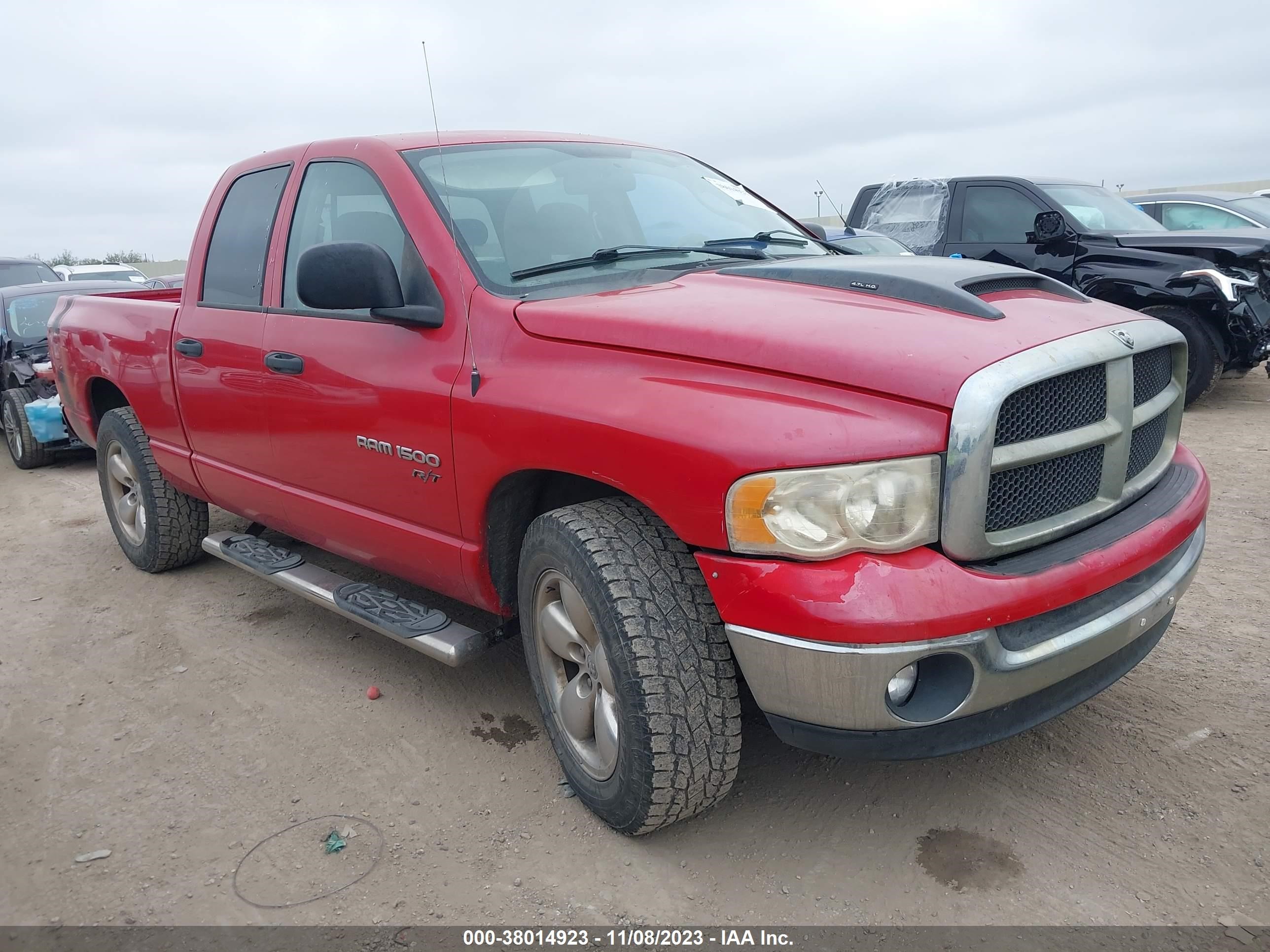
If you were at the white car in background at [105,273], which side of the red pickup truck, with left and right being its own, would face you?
back

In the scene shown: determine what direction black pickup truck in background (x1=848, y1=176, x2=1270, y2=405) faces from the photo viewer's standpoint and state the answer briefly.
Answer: facing the viewer and to the right of the viewer

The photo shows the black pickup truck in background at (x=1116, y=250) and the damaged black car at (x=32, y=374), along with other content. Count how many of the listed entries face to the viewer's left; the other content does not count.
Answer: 0

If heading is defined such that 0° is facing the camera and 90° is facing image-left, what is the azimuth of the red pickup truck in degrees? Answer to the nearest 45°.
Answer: approximately 315°

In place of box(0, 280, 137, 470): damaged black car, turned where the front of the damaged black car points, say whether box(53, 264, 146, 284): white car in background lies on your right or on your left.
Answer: on your left
